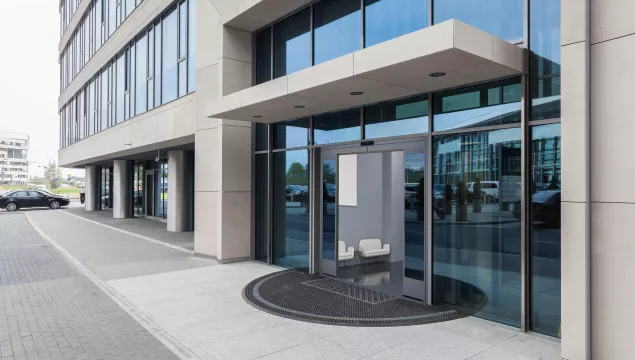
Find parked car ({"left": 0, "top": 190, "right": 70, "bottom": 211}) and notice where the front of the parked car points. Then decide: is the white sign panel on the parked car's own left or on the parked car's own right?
on the parked car's own right

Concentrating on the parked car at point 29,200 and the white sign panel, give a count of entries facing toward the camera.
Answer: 1

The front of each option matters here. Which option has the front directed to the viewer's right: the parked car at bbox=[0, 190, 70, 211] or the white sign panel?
the parked car

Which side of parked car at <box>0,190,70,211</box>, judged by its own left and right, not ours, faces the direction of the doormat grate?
right

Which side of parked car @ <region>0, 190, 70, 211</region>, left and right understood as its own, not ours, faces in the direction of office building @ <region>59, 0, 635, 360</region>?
right

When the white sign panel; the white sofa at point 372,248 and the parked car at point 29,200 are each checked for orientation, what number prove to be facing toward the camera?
2

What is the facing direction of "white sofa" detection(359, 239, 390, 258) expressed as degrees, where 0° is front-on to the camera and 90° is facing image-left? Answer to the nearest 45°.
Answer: approximately 0°

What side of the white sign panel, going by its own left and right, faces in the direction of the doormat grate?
front

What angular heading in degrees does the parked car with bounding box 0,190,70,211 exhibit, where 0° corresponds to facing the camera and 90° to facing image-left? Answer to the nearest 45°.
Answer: approximately 270°
